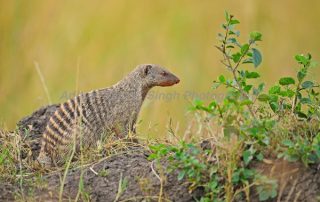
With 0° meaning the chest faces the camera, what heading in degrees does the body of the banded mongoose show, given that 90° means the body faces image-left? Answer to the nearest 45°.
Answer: approximately 270°

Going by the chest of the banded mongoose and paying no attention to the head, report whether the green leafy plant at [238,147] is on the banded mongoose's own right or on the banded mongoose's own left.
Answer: on the banded mongoose's own right
